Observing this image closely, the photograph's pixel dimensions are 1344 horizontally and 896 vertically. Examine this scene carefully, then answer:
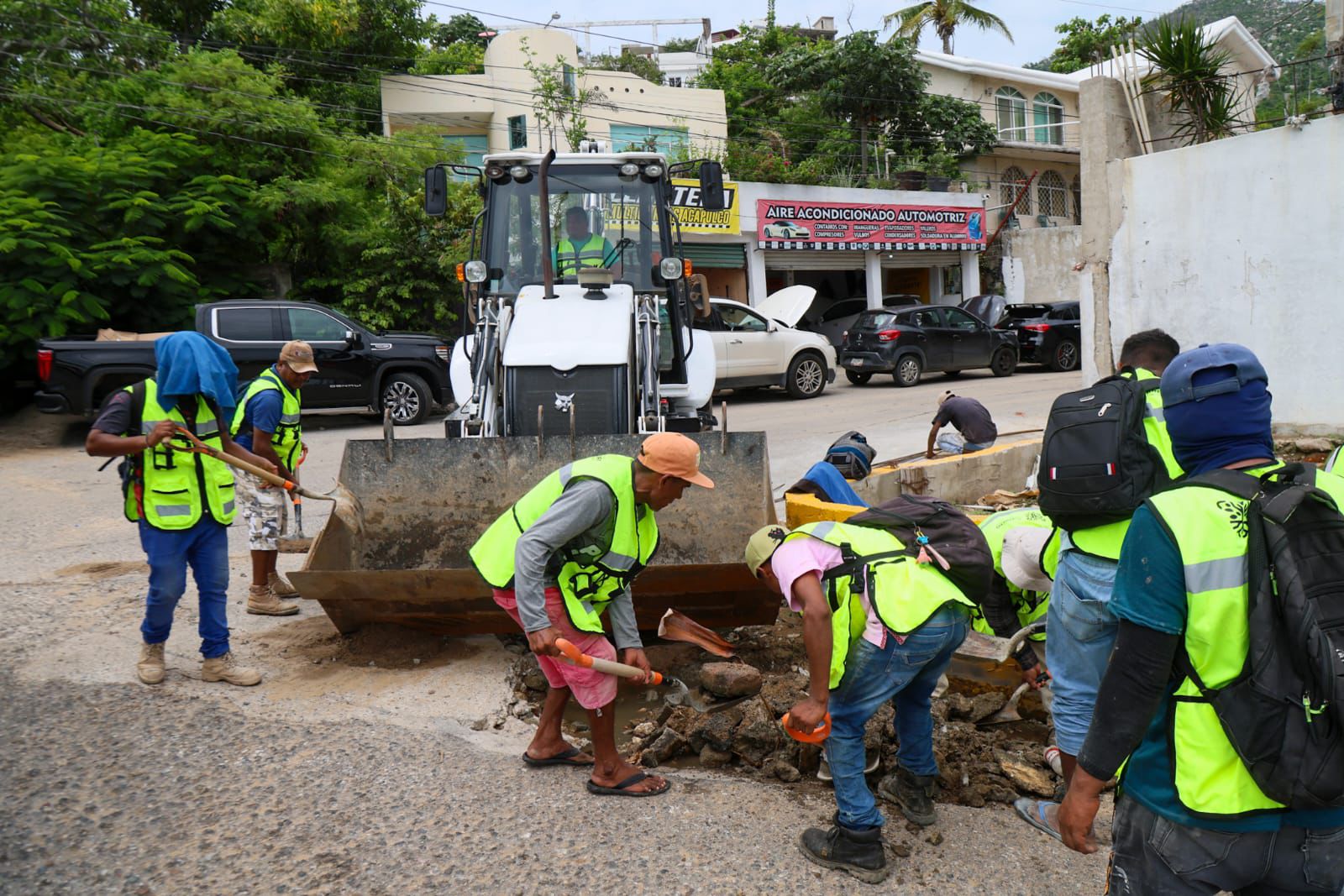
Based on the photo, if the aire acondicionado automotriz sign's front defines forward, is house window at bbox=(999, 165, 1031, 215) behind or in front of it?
behind

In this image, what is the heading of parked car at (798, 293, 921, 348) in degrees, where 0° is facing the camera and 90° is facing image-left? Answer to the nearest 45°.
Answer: approximately 90°

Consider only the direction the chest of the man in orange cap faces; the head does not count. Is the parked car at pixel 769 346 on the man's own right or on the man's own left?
on the man's own left

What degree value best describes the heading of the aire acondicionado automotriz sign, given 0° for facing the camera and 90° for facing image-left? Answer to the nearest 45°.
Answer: approximately 0°

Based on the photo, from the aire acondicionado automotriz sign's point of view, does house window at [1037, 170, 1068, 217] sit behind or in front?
behind
